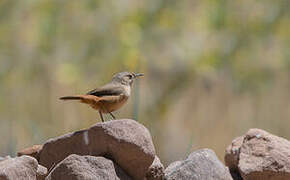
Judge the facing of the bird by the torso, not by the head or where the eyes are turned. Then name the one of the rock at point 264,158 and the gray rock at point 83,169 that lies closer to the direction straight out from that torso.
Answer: the rock

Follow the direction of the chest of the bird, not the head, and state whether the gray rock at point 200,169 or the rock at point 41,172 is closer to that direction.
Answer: the gray rock

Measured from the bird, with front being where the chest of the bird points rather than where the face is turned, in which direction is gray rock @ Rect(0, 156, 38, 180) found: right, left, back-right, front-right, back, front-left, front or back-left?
back-right

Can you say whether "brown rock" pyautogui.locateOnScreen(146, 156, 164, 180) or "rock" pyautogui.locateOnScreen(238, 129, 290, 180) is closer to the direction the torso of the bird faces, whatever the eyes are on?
the rock

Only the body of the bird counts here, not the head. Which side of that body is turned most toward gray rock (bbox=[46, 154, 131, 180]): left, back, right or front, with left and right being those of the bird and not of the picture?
right

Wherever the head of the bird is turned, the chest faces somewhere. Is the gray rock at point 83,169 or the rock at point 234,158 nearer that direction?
the rock

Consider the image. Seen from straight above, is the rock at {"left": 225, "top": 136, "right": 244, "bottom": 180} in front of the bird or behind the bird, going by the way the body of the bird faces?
in front

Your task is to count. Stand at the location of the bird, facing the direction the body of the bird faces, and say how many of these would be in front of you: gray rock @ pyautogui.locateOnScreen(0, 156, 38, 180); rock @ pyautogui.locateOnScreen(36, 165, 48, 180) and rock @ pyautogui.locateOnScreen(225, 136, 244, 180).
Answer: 1

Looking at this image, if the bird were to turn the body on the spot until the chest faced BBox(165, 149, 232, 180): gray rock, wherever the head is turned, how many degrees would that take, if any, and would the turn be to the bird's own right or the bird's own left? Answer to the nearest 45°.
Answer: approximately 45° to the bird's own right

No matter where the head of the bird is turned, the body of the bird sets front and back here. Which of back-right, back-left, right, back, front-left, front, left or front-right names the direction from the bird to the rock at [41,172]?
back-right

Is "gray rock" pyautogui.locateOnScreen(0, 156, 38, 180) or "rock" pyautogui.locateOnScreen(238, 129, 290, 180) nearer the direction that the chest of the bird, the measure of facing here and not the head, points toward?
the rock

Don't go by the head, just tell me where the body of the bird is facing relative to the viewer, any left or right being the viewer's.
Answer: facing to the right of the viewer

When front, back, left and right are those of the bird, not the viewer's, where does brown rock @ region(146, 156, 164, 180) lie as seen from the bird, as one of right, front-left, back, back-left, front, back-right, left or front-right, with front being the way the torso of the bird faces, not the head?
front-right
